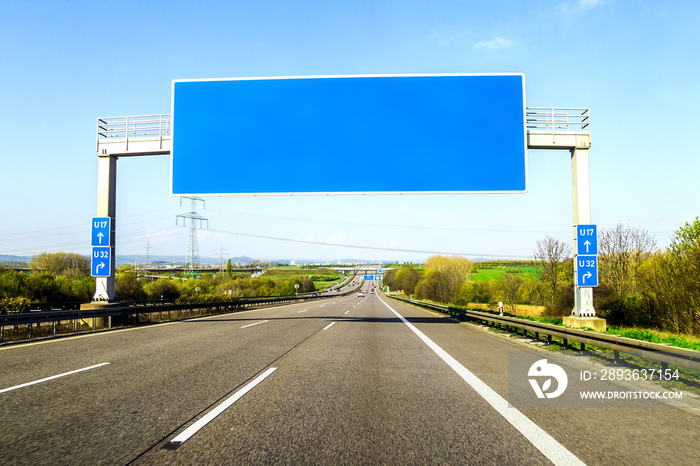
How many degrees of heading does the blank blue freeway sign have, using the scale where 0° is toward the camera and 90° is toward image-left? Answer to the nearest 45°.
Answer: approximately 0°

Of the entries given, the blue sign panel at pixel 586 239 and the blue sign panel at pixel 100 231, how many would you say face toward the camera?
2

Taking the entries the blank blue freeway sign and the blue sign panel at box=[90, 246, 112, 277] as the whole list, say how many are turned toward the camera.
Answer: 2

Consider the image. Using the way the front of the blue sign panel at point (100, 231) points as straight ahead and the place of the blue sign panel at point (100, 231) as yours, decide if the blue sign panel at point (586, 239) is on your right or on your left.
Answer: on your left

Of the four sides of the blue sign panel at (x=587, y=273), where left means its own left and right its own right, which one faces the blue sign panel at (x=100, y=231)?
right

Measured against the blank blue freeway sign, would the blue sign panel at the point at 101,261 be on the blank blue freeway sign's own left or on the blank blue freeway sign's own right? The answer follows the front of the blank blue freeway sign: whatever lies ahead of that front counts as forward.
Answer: on the blank blue freeway sign's own right

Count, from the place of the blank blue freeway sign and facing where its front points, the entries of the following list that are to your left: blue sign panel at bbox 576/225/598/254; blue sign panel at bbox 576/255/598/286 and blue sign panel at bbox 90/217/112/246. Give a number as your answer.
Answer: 2

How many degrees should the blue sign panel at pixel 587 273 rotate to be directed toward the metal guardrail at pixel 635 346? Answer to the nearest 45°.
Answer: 0° — it already faces it

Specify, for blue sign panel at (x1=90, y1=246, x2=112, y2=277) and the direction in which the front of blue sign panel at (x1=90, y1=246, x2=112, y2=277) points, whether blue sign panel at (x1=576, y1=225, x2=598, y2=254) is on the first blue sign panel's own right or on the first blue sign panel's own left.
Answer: on the first blue sign panel's own left

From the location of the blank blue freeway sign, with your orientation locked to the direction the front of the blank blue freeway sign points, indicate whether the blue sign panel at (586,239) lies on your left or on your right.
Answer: on your left
